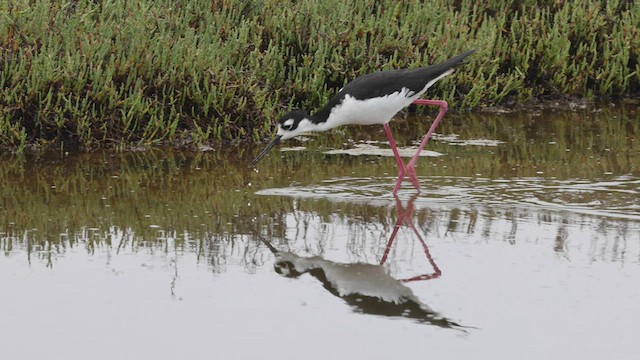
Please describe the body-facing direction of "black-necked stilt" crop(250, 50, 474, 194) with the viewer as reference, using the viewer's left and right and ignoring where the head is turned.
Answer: facing to the left of the viewer
